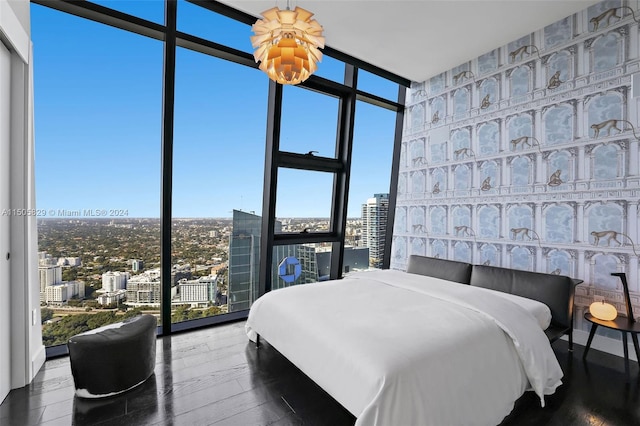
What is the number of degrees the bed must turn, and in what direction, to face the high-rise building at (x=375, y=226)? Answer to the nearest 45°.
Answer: approximately 135° to its right

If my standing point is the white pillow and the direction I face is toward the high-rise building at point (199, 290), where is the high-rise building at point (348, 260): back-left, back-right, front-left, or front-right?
front-right

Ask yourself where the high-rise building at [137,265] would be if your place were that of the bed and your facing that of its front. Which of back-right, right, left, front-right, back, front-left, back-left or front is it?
front-right

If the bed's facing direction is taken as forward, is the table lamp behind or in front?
behind

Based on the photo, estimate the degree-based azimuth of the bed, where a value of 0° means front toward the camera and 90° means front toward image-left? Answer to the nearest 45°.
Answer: approximately 45°

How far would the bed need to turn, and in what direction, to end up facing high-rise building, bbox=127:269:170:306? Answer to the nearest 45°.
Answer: approximately 45° to its right

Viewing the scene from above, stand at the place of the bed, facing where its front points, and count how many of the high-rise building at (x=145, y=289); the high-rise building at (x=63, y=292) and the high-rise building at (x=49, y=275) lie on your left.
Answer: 0

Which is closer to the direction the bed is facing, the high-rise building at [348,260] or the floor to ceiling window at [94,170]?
the floor to ceiling window

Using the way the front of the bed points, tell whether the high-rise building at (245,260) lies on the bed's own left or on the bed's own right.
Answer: on the bed's own right

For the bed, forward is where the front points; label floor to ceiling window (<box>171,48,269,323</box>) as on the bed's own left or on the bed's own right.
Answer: on the bed's own right

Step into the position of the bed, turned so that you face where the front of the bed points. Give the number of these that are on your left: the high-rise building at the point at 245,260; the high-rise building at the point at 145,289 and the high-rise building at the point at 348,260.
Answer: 0

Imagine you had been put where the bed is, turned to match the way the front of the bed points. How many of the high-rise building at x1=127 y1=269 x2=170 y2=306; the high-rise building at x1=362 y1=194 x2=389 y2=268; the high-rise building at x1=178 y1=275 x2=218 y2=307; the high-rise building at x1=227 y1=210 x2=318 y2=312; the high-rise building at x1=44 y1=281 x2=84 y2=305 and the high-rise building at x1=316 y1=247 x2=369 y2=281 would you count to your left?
0
